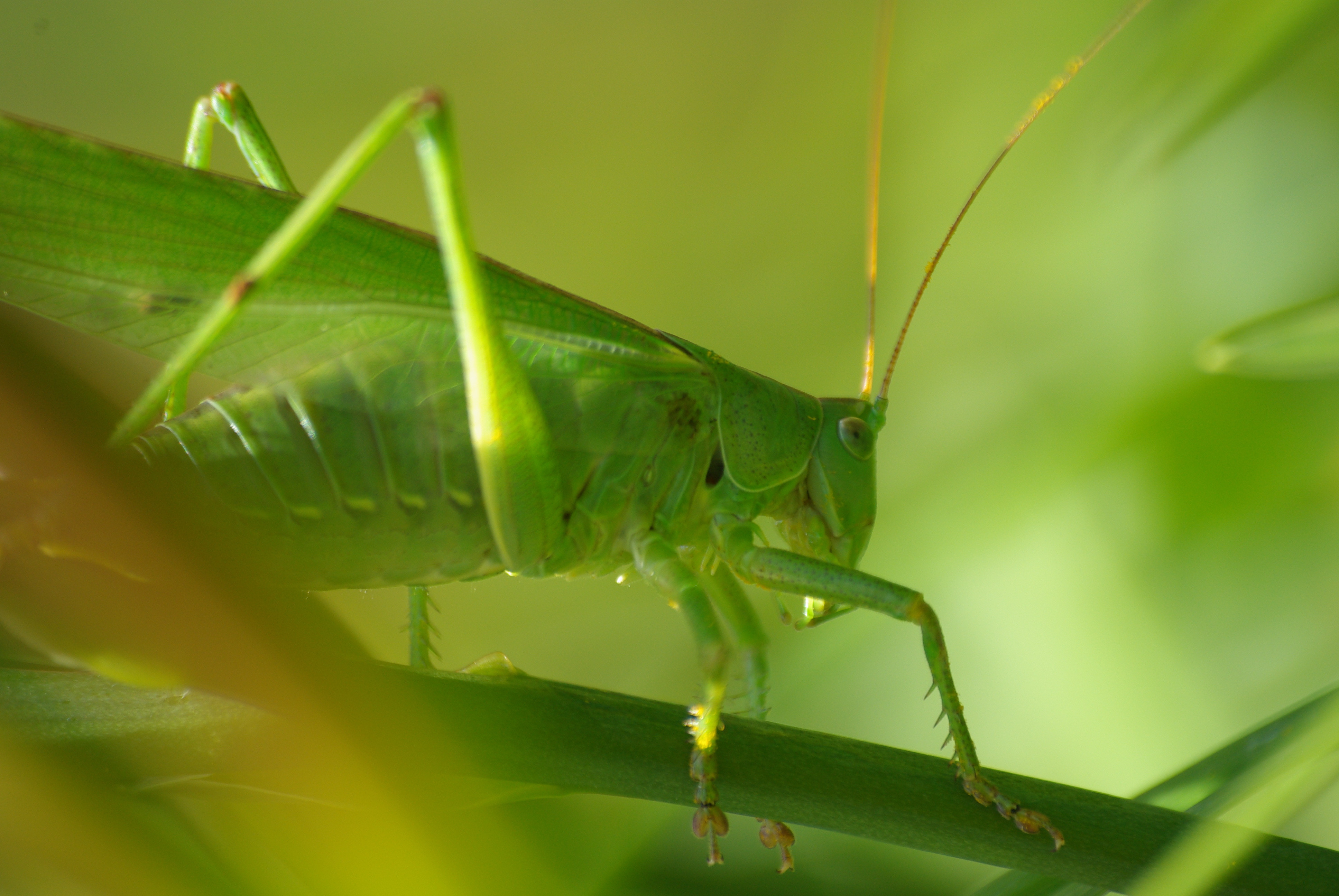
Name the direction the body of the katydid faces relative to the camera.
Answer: to the viewer's right
